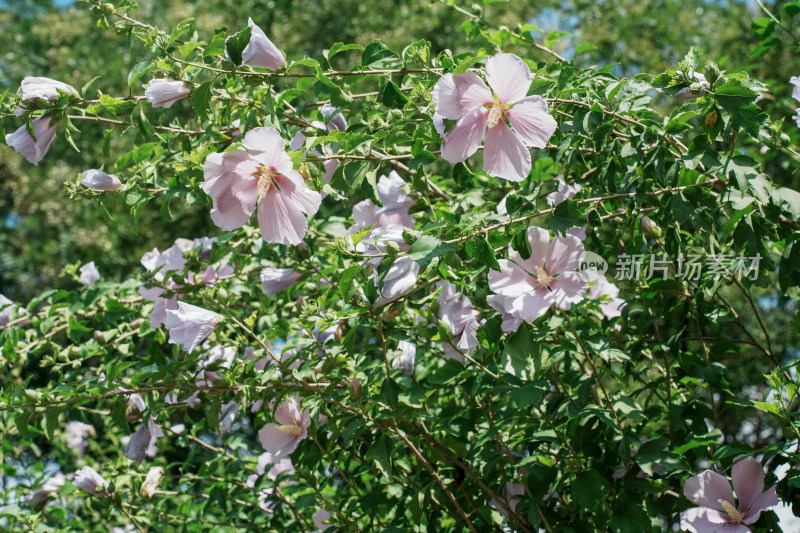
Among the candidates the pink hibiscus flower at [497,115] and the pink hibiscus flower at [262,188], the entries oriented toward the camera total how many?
2

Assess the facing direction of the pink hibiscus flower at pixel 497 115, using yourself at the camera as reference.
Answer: facing the viewer

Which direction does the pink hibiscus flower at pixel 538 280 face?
toward the camera

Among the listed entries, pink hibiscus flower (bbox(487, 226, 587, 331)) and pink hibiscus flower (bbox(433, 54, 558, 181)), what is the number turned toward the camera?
2

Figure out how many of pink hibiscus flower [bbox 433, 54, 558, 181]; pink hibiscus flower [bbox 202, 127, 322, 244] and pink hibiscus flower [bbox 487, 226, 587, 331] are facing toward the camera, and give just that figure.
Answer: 3

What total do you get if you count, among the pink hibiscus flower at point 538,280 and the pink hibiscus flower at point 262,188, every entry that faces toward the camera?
2
